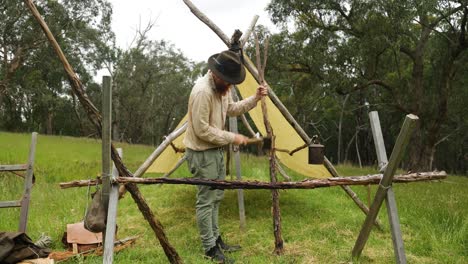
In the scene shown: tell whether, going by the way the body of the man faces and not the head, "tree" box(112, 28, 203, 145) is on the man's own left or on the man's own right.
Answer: on the man's own left

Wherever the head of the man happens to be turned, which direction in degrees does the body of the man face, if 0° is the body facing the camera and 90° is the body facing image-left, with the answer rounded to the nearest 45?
approximately 270°

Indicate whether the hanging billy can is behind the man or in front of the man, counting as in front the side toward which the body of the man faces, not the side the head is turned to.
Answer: in front

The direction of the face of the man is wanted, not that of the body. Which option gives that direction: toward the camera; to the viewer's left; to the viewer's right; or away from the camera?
to the viewer's right

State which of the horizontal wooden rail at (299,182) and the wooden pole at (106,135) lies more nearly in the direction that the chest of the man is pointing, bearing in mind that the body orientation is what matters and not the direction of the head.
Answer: the horizontal wooden rail

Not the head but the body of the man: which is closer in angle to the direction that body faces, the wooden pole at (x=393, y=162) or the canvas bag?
the wooden pole

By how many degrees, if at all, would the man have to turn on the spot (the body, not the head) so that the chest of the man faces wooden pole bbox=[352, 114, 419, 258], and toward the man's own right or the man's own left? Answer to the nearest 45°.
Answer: approximately 45° to the man's own right

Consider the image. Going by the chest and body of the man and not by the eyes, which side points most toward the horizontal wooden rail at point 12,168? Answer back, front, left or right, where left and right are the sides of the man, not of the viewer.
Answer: back

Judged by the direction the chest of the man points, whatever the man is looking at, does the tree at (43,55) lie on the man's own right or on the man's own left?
on the man's own left

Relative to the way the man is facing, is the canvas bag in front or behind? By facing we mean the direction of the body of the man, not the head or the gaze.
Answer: behind

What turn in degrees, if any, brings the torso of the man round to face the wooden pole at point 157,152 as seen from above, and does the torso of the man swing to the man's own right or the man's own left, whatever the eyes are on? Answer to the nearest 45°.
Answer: approximately 135° to the man's own left

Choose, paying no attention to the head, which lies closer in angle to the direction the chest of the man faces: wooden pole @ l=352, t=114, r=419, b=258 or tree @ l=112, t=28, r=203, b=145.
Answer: the wooden pole

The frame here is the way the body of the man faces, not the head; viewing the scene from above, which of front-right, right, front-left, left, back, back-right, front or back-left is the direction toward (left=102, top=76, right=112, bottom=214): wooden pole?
back-right

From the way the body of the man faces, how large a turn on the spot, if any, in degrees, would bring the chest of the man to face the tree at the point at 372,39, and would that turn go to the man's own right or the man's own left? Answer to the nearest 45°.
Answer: approximately 45° to the man's own left
